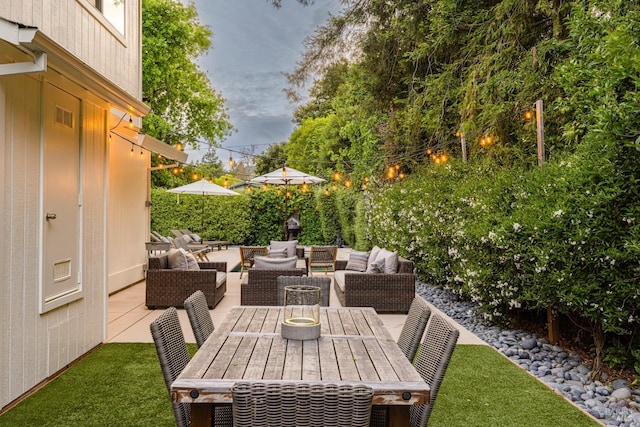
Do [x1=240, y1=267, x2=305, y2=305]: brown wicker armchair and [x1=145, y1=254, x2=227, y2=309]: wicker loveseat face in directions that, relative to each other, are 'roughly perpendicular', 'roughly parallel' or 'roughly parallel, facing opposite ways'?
roughly perpendicular

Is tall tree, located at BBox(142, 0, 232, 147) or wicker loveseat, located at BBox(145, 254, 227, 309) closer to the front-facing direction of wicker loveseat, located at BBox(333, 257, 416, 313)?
the wicker loveseat

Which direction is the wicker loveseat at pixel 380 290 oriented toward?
to the viewer's left

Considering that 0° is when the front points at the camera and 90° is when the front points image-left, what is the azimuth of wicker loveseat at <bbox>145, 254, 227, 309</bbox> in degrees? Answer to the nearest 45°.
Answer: approximately 270°

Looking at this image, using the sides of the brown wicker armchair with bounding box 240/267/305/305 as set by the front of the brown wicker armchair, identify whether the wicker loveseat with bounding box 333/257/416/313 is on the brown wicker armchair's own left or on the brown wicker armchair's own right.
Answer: on the brown wicker armchair's own right

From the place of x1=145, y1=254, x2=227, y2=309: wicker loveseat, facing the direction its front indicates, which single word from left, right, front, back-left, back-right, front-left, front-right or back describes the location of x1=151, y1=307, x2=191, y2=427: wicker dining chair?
right

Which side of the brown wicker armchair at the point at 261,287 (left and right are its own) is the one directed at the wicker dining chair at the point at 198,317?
back

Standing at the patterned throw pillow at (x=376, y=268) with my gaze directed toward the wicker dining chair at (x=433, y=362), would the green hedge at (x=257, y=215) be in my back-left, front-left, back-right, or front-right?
back-right

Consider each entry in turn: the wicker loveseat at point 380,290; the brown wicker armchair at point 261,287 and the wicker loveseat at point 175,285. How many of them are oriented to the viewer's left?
1

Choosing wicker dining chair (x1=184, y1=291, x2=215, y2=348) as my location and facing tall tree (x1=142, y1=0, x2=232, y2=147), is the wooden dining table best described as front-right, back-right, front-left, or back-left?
back-right

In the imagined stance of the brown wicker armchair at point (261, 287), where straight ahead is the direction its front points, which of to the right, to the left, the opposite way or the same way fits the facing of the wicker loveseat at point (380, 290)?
to the left

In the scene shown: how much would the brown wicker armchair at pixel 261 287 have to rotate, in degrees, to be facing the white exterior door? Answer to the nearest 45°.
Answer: approximately 135° to its left

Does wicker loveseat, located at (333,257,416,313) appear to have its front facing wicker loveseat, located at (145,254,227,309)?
yes

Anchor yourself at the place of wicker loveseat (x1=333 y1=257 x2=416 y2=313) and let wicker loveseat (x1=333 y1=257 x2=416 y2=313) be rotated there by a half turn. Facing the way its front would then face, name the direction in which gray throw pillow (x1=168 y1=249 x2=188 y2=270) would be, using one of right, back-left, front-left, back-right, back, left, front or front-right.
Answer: back

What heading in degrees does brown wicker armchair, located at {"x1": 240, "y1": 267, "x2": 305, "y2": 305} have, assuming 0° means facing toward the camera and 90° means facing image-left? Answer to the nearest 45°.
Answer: approximately 180°

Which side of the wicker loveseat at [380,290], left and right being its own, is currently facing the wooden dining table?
left

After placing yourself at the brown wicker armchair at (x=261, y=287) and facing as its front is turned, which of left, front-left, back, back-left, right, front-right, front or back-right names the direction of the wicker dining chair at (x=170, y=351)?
back
